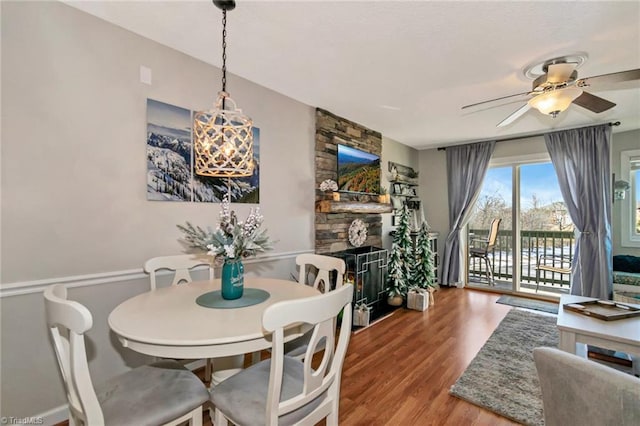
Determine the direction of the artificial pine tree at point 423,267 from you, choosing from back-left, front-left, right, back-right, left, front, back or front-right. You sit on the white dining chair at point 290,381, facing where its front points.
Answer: right

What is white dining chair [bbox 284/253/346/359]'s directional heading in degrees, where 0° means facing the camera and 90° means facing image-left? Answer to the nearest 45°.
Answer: approximately 45°

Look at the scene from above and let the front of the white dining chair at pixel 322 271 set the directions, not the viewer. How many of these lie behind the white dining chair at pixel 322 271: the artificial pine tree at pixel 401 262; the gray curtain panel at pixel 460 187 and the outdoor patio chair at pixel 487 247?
3

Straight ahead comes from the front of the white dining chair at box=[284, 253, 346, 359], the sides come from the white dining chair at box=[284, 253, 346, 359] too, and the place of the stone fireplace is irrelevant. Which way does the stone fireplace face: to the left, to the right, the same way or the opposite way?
to the left

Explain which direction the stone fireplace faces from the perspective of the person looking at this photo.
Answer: facing the viewer and to the right of the viewer

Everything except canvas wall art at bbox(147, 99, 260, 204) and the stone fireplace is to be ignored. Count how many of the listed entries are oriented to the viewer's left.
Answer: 0

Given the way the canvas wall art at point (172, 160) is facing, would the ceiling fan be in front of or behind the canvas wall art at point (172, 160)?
in front

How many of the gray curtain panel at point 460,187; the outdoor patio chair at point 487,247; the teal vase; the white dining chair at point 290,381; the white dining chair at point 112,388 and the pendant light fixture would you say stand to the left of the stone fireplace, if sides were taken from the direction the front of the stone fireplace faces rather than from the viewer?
2

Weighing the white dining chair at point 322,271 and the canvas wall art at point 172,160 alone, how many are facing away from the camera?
0

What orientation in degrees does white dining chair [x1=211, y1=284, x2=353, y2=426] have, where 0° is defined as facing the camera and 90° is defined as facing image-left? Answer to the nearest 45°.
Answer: approximately 135°

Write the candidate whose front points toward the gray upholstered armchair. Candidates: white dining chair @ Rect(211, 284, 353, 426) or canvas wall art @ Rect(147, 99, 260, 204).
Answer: the canvas wall art

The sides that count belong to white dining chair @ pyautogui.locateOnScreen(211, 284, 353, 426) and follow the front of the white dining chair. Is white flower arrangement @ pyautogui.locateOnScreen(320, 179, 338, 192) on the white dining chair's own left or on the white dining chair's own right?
on the white dining chair's own right

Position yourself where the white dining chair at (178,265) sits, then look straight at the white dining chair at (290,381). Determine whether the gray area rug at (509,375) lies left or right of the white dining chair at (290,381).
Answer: left

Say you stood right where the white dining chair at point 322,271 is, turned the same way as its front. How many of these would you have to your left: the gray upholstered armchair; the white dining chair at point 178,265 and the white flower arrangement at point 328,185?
1

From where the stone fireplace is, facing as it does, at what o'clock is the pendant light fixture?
The pendant light fixture is roughly at 2 o'clock from the stone fireplace.

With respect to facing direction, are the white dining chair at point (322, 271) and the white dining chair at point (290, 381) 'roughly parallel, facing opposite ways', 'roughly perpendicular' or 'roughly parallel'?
roughly perpendicular

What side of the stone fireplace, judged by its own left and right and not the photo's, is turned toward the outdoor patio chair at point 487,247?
left
